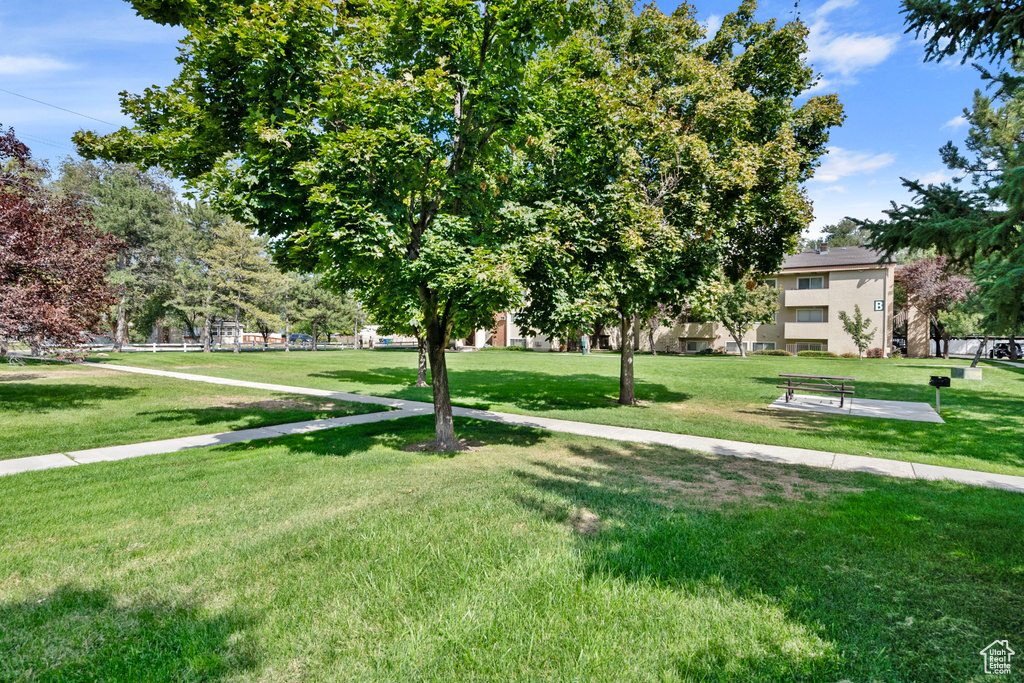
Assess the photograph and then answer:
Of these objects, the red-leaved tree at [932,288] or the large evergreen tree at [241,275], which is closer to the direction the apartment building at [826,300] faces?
the large evergreen tree

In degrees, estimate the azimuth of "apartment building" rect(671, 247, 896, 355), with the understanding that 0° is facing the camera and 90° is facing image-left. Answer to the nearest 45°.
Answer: approximately 0°

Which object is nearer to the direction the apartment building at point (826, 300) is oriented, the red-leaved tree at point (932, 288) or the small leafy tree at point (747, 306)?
the small leafy tree

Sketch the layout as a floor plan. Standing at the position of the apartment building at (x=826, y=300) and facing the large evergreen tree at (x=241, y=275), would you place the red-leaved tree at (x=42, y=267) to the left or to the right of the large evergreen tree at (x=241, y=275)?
left

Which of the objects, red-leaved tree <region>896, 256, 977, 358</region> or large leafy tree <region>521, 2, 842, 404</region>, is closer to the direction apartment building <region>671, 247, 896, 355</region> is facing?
the large leafy tree

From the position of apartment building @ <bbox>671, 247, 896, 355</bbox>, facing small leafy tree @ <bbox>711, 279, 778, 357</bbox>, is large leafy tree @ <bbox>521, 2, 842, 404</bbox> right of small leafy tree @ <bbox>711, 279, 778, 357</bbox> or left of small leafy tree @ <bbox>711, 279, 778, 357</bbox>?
left

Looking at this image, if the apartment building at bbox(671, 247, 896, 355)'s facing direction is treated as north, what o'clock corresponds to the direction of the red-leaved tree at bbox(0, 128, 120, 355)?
The red-leaved tree is roughly at 1 o'clock from the apartment building.

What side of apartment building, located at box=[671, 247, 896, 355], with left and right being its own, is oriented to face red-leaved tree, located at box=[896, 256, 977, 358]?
left

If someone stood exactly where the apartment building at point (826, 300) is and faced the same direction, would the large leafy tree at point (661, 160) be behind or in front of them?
in front

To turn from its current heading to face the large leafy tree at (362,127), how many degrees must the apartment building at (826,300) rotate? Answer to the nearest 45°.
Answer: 0° — it already faces it
